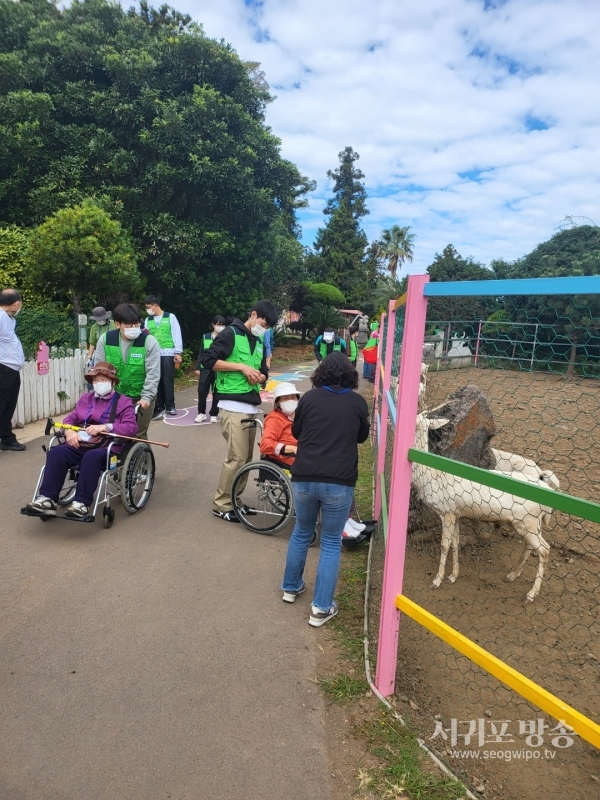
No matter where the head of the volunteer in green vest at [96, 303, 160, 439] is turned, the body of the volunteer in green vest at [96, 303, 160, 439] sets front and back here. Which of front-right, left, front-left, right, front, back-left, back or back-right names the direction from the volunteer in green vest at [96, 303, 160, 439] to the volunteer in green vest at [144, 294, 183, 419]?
back

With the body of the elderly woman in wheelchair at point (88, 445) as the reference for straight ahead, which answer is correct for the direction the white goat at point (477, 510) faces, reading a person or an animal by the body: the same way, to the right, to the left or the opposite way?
to the right

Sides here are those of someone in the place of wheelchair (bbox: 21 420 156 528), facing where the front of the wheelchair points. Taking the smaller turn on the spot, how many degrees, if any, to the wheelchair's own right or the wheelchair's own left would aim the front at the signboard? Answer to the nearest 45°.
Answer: approximately 135° to the wheelchair's own right

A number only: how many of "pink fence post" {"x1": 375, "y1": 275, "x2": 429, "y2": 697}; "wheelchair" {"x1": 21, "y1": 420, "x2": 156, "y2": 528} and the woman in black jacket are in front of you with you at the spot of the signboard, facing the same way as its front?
3

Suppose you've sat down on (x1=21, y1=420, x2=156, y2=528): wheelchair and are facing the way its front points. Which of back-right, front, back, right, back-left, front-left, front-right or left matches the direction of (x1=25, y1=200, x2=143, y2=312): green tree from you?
back-right

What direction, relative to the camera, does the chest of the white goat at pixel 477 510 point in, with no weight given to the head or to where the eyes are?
to the viewer's left
